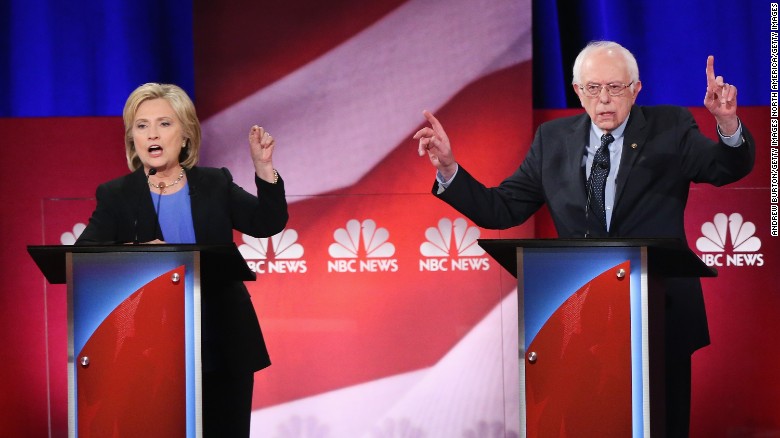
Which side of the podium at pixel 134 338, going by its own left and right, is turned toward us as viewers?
front

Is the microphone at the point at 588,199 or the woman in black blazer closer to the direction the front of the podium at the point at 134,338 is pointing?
the microphone

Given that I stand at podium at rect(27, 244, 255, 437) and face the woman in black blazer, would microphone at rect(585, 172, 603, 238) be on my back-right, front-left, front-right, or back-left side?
front-right

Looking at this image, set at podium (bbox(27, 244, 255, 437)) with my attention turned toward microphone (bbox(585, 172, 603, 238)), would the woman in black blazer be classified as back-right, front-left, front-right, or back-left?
front-left

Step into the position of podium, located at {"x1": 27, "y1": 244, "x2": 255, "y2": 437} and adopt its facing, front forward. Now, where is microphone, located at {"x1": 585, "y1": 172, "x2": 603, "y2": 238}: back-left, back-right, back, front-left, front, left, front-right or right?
left

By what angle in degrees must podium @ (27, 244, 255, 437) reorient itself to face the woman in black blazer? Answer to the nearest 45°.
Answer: approximately 135° to its left
